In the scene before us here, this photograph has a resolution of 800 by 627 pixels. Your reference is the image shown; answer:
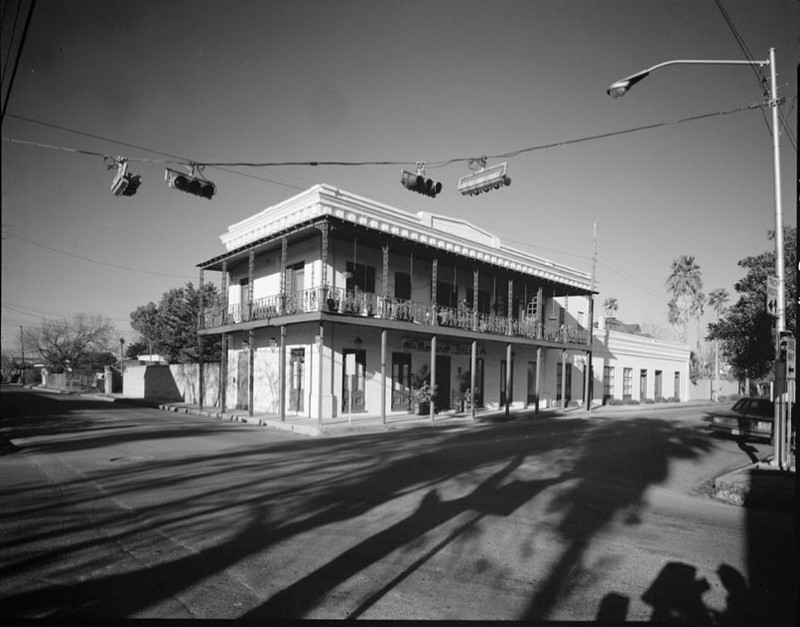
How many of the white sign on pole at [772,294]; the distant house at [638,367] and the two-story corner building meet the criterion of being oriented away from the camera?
0

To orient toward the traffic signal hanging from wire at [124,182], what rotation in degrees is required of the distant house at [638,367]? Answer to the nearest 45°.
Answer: approximately 45° to its right

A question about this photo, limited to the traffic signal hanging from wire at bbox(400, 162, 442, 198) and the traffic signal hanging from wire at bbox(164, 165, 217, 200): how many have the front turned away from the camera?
0

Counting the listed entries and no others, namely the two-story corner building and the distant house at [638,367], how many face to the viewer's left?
0

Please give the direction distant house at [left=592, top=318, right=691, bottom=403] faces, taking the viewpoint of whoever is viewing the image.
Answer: facing the viewer and to the right of the viewer
